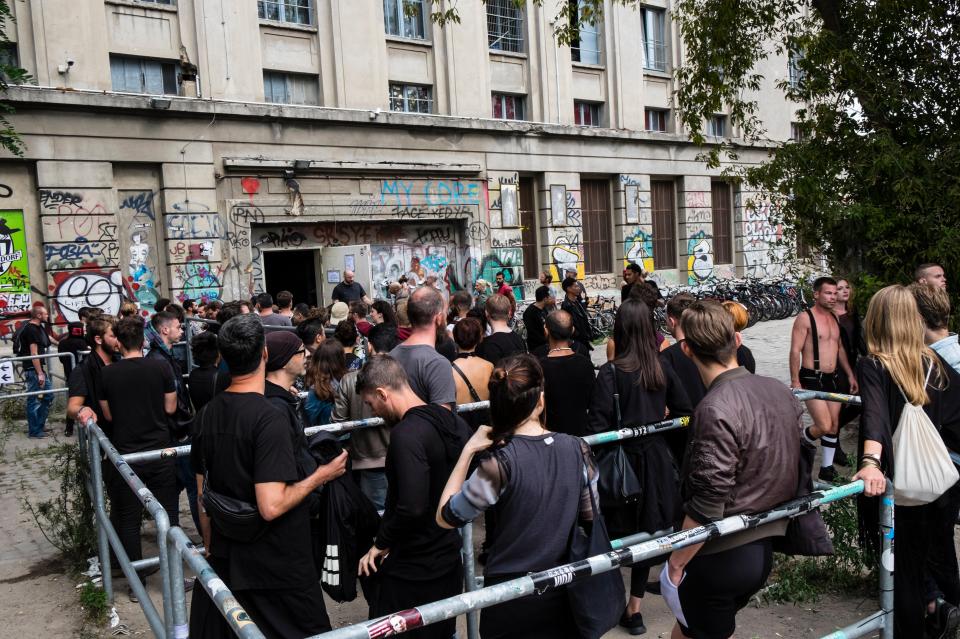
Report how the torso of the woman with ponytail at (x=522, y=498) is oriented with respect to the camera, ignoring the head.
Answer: away from the camera

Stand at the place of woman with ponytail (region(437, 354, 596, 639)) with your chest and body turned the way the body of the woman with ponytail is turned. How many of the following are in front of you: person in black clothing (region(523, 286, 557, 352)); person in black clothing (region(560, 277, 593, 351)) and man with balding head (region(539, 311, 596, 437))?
3

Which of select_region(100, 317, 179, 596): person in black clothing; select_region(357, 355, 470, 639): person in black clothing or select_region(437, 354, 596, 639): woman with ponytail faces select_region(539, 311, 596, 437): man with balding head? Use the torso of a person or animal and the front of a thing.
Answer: the woman with ponytail

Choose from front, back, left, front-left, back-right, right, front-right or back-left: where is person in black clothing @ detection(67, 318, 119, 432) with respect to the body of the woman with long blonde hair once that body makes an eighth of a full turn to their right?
back-left

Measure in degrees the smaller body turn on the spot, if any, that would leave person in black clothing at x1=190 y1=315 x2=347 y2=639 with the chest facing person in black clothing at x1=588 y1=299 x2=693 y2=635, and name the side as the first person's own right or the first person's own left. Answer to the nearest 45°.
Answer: approximately 45° to the first person's own right

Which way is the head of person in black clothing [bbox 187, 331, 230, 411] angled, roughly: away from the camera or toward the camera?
away from the camera

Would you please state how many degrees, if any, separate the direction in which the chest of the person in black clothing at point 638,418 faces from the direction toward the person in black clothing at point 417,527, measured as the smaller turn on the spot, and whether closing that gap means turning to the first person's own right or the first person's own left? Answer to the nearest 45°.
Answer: approximately 135° to the first person's own left

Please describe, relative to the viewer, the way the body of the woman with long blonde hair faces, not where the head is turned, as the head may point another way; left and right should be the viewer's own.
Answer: facing away from the viewer

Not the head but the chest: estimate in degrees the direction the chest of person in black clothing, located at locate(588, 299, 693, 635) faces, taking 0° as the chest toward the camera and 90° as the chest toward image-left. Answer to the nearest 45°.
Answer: approximately 180°

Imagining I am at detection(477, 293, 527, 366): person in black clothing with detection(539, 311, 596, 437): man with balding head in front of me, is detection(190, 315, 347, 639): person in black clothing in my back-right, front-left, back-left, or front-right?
front-right

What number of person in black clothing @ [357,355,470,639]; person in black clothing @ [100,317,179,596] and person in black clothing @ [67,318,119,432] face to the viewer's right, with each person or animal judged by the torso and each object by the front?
1
